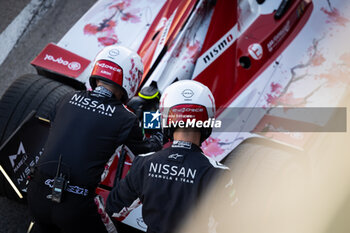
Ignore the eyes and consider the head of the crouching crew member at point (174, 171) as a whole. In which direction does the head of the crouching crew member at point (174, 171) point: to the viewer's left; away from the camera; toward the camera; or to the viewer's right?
away from the camera

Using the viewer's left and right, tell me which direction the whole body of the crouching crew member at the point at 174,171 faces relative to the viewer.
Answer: facing away from the viewer

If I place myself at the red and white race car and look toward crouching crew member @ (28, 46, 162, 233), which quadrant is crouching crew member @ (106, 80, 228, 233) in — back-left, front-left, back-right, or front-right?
front-left

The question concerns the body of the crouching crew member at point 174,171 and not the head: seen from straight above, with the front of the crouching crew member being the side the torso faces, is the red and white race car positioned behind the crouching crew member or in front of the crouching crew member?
in front
